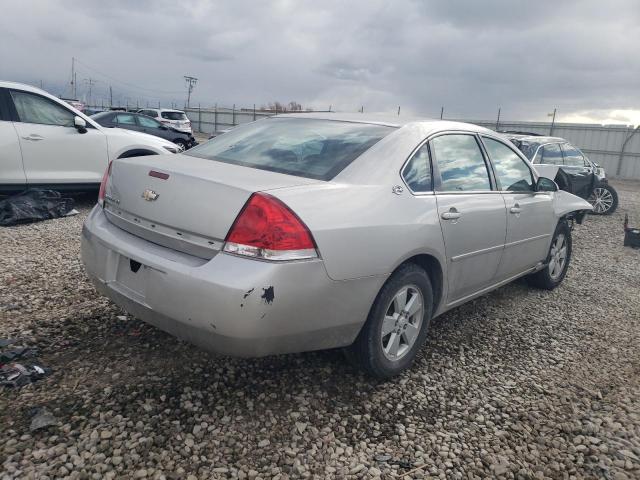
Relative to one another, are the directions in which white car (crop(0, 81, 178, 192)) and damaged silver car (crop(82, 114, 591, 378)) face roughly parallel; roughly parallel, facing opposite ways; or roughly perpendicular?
roughly parallel

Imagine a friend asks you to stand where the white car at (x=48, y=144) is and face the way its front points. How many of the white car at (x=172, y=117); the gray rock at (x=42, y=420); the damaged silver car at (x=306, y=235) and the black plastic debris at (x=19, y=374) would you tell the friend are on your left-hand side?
1

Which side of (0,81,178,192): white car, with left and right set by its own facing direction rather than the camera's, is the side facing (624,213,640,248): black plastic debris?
front

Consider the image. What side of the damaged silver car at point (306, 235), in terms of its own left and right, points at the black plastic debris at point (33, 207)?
left

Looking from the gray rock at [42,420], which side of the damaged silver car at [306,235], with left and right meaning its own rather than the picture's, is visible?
back

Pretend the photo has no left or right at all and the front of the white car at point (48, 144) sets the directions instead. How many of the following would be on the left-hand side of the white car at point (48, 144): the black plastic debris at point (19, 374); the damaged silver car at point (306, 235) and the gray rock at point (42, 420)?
0

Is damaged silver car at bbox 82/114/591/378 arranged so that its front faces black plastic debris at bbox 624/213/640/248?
yes

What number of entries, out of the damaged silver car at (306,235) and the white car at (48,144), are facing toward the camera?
0

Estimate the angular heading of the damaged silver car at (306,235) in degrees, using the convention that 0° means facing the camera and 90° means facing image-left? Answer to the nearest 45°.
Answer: approximately 225°

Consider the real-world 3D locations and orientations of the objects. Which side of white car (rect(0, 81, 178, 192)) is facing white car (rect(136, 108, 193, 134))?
left

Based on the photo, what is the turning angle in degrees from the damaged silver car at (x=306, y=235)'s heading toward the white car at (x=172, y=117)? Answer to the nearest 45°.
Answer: approximately 45° to its left

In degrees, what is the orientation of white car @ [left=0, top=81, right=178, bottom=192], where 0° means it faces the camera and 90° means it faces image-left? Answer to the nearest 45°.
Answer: approximately 270°

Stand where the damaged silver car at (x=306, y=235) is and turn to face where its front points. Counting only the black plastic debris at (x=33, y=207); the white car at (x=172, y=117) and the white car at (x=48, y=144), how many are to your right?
0

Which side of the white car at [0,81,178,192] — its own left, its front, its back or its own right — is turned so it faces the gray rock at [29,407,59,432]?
right
